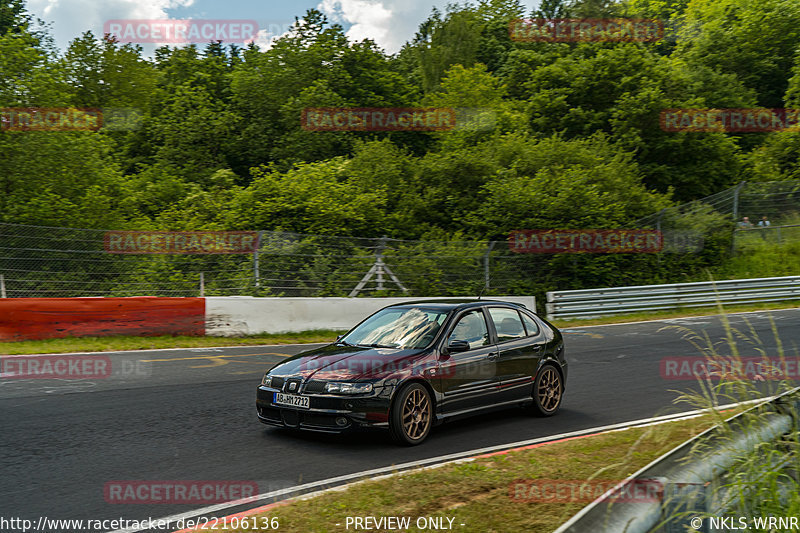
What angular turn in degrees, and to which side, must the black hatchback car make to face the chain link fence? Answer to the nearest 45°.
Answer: approximately 135° to its right

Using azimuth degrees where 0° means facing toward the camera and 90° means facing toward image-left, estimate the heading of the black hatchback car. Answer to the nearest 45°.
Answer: approximately 45°

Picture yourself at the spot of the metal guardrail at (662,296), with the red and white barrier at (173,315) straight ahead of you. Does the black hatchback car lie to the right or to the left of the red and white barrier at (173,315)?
left

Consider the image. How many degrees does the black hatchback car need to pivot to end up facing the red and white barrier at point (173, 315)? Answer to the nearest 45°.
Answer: approximately 90° to its right

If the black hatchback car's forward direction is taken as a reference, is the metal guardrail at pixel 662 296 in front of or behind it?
behind
